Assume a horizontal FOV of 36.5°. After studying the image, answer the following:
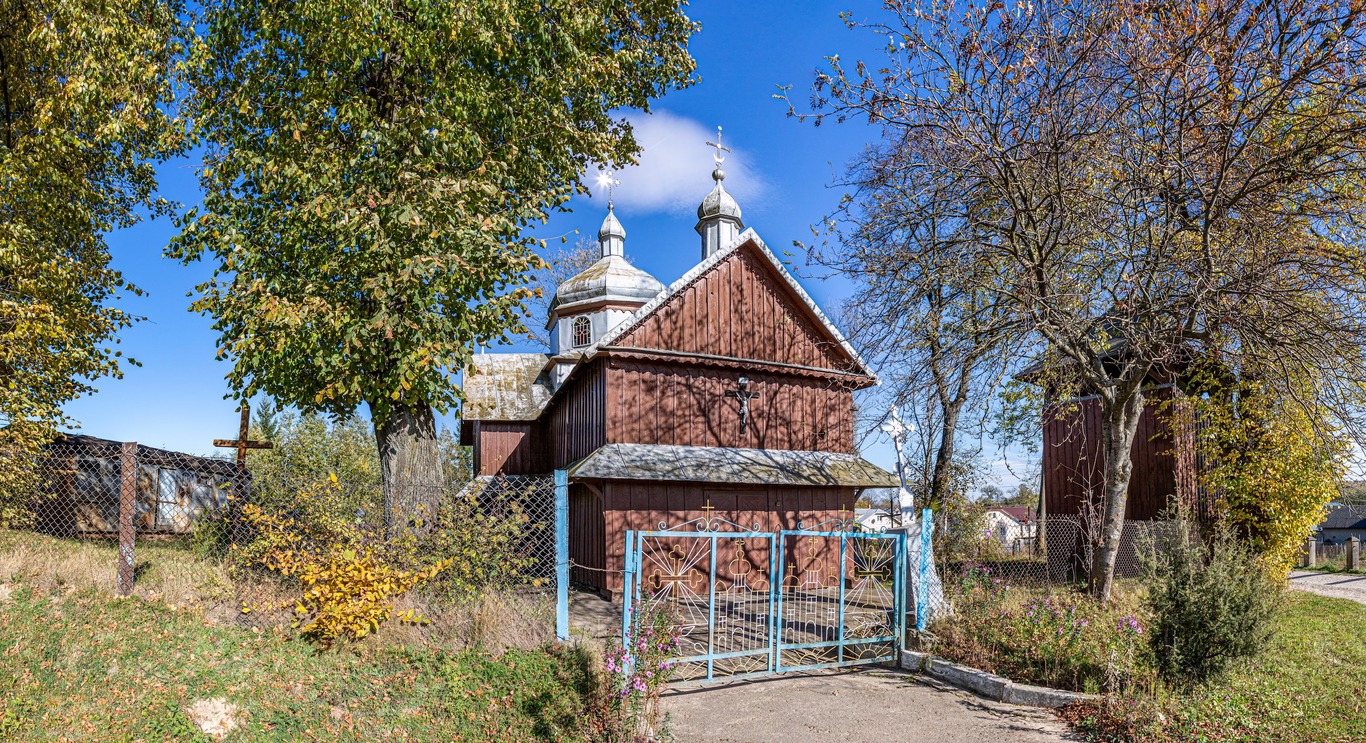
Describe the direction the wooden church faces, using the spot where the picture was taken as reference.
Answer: facing the viewer and to the right of the viewer

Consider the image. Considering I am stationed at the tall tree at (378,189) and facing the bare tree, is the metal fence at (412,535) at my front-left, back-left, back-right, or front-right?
front-right

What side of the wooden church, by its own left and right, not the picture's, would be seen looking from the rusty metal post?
right

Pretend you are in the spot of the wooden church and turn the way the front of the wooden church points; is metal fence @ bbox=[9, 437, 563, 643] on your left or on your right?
on your right

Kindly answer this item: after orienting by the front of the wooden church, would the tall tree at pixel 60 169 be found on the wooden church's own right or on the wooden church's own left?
on the wooden church's own right

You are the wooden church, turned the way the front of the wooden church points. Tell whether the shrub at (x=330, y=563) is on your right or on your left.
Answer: on your right

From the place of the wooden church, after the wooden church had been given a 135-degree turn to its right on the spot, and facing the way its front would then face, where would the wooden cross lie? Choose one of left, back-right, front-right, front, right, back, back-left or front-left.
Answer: front

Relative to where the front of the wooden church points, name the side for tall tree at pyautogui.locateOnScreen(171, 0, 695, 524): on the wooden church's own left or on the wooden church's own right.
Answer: on the wooden church's own right

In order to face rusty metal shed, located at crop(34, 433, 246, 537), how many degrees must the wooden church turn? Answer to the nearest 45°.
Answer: approximately 135° to its right

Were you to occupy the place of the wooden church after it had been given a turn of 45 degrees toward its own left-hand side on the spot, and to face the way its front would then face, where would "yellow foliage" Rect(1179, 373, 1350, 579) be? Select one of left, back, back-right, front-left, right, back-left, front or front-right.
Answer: front

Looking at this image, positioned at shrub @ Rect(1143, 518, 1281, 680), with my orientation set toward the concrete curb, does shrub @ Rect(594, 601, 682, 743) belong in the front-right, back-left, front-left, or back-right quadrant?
front-left
